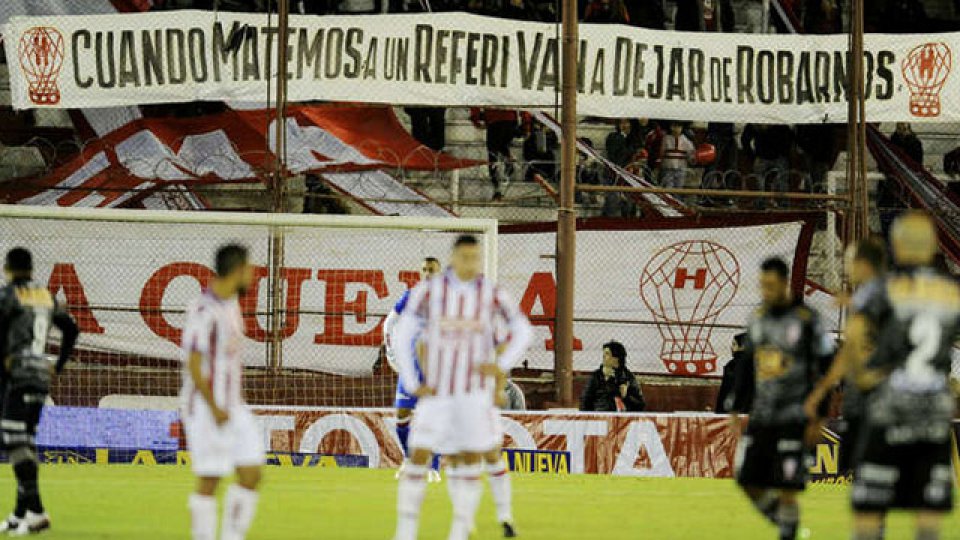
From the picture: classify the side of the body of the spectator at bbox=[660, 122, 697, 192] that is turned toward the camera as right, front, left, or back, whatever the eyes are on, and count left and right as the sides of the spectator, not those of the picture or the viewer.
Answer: front

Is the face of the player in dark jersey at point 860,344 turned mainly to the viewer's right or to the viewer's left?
to the viewer's left

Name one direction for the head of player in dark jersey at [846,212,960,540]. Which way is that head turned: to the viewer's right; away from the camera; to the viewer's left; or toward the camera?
away from the camera

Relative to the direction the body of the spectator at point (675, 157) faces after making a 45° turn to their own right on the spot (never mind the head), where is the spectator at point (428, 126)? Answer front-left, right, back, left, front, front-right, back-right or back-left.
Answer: front-right

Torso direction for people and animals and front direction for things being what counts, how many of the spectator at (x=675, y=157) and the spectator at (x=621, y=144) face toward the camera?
2

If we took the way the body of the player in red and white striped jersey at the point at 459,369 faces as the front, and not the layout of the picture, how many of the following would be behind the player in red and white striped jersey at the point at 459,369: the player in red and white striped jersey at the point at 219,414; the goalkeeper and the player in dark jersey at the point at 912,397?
1

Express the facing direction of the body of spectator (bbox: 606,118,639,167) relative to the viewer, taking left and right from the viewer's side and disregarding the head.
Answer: facing the viewer

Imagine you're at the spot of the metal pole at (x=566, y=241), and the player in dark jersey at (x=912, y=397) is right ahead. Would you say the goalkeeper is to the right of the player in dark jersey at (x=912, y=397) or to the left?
right
